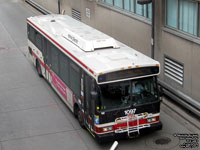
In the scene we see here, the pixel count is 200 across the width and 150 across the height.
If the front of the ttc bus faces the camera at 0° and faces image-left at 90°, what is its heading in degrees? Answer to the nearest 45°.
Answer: approximately 315°
